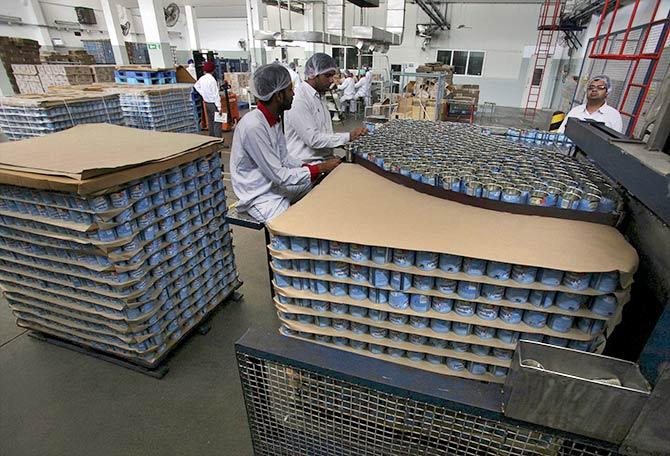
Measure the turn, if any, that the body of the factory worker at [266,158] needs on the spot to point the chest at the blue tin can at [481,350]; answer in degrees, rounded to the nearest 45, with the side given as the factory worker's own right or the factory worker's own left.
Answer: approximately 45° to the factory worker's own right

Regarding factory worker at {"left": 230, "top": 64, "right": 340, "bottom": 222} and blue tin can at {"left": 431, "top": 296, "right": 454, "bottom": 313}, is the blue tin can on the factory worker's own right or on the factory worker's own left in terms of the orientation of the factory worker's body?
on the factory worker's own right

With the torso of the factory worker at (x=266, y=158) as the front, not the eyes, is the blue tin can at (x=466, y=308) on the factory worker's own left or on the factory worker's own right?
on the factory worker's own right

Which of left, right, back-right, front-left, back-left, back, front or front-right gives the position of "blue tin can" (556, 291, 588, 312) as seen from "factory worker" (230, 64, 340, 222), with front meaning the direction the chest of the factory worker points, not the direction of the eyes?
front-right

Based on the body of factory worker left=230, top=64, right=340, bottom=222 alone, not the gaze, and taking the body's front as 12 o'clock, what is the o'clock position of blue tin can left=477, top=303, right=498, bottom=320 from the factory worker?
The blue tin can is roughly at 2 o'clock from the factory worker.

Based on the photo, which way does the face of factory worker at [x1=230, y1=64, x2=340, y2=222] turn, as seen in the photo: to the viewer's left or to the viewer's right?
to the viewer's right

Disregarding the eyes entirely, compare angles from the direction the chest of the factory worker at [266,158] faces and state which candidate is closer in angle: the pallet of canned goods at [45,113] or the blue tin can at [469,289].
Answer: the blue tin can

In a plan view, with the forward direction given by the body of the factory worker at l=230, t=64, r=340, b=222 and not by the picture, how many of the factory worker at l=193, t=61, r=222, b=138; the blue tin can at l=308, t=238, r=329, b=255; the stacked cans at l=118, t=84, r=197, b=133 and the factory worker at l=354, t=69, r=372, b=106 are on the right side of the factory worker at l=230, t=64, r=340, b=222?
1

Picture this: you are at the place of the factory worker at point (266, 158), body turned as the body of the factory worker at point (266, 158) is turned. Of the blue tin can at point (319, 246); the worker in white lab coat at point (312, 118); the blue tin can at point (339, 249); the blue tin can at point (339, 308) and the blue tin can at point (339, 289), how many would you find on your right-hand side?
4

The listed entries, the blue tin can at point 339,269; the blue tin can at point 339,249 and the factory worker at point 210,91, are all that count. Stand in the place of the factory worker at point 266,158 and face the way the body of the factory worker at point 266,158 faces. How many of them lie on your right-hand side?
2

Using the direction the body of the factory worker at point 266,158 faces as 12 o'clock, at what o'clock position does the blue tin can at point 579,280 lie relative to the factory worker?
The blue tin can is roughly at 2 o'clock from the factory worker.

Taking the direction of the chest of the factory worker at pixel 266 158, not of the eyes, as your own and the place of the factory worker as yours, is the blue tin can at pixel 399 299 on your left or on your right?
on your right

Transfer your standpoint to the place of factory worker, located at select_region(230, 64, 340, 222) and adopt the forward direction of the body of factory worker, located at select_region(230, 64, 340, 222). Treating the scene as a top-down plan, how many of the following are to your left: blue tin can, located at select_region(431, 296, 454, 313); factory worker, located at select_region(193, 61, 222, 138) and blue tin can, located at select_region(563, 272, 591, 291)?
1

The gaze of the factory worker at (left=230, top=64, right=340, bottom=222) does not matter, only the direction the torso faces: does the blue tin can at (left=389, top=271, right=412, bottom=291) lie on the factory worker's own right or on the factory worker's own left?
on the factory worker's own right

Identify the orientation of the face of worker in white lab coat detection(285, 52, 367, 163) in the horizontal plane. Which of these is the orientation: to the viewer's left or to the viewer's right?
to the viewer's right

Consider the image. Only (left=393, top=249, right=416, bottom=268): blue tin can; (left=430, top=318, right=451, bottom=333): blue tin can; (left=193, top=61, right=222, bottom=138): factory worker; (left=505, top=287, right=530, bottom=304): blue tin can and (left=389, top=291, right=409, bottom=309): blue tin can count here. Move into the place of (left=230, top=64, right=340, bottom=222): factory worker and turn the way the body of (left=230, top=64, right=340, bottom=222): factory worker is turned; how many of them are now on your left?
1

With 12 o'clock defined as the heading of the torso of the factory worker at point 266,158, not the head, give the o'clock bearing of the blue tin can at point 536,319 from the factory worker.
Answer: The blue tin can is roughly at 2 o'clock from the factory worker.

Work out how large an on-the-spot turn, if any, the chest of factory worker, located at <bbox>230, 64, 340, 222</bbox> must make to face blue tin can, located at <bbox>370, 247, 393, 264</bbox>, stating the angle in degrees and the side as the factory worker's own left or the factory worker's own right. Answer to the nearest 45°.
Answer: approximately 90° to the factory worker's own right

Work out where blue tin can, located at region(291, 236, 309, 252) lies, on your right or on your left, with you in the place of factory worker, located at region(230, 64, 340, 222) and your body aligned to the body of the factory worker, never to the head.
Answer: on your right

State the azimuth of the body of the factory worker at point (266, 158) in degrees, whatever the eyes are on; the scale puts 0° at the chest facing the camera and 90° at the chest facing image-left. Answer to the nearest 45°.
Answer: approximately 270°
